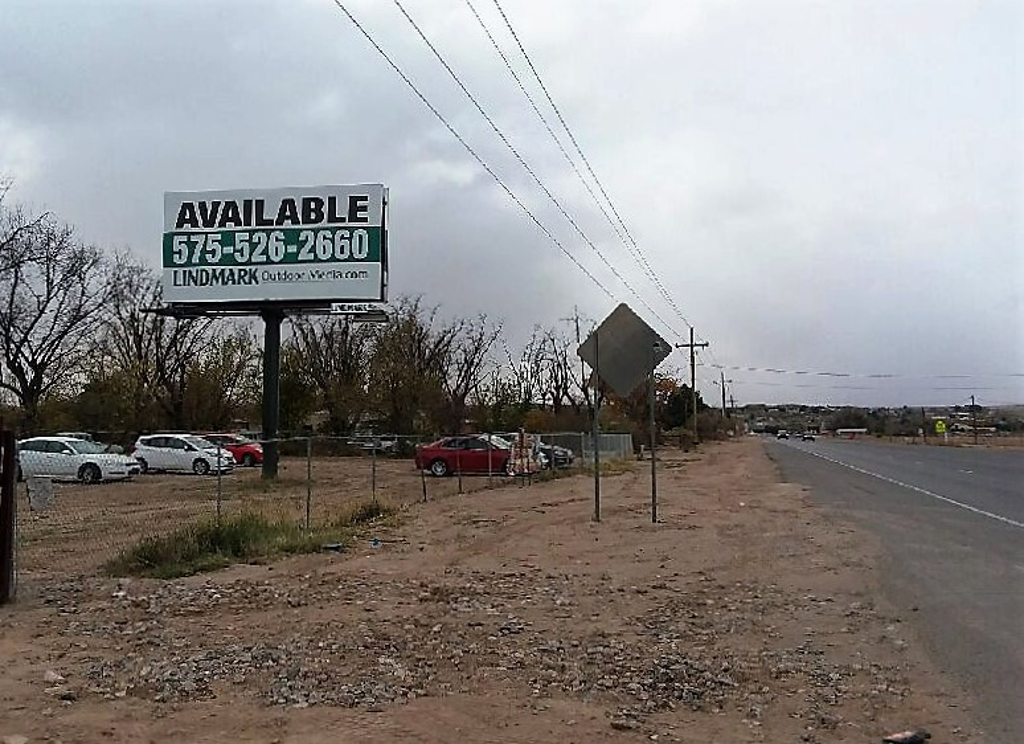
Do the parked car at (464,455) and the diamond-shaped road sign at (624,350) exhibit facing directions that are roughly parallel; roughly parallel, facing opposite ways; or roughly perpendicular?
roughly perpendicular

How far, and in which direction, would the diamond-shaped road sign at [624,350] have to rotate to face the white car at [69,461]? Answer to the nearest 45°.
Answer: approximately 45° to its left

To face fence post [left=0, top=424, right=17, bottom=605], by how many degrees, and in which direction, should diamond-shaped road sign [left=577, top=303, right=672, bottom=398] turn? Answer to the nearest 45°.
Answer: approximately 135° to its left

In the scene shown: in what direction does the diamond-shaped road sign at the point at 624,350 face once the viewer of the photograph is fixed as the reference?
facing away from the viewer

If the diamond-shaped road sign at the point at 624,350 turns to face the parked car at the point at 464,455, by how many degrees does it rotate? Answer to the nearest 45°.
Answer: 0° — it already faces it

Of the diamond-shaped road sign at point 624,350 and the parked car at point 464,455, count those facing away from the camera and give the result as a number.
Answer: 1

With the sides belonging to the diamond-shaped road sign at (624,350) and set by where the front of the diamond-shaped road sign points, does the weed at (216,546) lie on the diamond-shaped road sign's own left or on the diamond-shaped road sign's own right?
on the diamond-shaped road sign's own left
